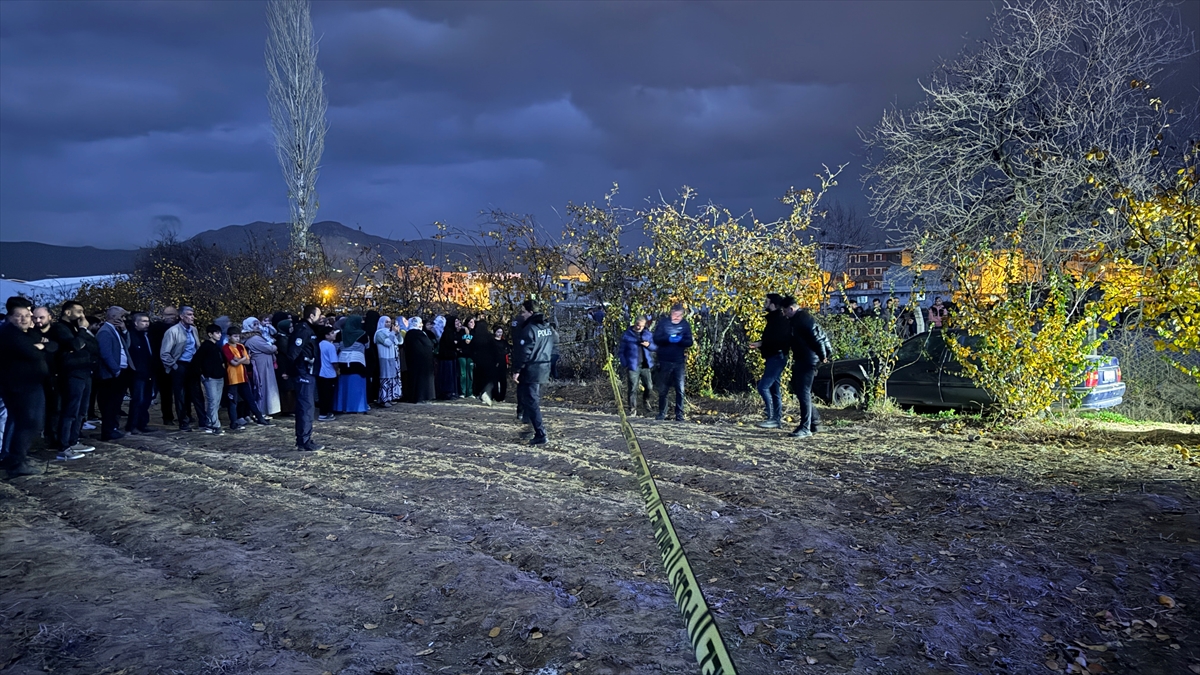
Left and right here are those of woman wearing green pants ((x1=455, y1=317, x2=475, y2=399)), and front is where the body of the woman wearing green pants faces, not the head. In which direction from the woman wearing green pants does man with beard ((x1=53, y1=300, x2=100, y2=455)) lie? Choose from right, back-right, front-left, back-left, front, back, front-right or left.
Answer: right

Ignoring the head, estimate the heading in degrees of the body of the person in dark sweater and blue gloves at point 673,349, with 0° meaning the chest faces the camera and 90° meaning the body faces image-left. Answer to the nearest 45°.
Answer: approximately 0°

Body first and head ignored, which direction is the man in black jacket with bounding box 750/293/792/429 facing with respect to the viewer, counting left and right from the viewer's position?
facing to the left of the viewer

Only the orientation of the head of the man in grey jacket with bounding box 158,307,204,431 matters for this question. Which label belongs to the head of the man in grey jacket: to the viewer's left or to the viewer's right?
to the viewer's right

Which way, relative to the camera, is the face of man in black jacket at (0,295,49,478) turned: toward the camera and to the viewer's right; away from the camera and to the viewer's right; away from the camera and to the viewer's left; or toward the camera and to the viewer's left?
toward the camera and to the viewer's right

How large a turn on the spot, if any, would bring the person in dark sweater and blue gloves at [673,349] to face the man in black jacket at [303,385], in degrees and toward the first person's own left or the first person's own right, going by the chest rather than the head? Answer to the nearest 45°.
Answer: approximately 45° to the first person's own right

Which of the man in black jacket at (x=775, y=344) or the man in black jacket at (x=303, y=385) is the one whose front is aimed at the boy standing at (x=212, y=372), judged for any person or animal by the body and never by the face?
the man in black jacket at (x=775, y=344)

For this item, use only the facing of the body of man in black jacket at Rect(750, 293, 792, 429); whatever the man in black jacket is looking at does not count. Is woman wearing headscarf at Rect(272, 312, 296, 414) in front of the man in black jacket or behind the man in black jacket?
in front

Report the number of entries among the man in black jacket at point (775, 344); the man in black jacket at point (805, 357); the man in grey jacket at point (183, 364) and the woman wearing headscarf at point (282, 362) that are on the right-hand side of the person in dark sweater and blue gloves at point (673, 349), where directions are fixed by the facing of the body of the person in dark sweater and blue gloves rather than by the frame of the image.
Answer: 2

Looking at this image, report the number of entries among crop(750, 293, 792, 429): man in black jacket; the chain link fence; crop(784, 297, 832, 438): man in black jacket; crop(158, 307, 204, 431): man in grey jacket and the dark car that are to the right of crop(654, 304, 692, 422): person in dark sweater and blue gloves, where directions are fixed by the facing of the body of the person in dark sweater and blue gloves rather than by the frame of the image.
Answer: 1

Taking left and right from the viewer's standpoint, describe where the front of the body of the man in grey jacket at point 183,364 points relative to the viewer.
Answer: facing the viewer and to the right of the viewer
